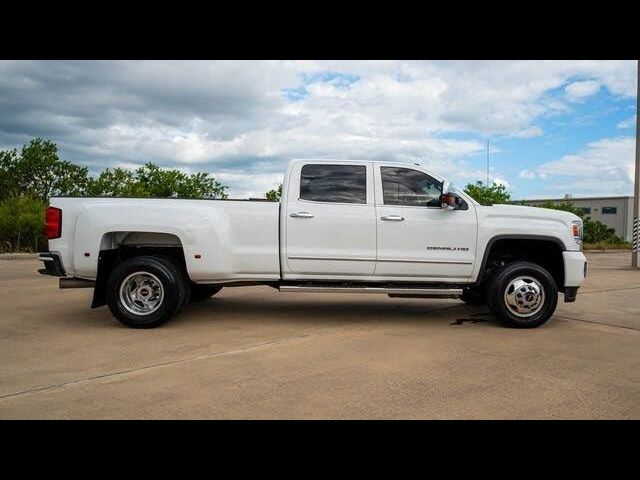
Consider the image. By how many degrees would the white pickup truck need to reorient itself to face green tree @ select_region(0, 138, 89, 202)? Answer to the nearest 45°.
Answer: approximately 135° to its left

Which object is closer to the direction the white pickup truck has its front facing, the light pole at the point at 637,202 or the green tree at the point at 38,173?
the light pole

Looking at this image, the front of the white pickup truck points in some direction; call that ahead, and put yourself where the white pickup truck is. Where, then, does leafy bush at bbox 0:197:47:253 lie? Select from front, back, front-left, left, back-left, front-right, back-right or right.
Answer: back-left

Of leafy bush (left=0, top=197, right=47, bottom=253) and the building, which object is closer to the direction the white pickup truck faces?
the building

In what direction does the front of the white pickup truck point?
to the viewer's right

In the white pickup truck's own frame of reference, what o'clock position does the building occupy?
The building is roughly at 10 o'clock from the white pickup truck.

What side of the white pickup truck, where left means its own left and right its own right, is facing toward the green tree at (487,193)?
left

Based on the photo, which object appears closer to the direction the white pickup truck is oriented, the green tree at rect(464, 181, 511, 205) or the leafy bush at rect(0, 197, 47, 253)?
the green tree

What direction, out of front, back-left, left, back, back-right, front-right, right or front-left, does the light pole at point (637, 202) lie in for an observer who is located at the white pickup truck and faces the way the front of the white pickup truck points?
front-left
